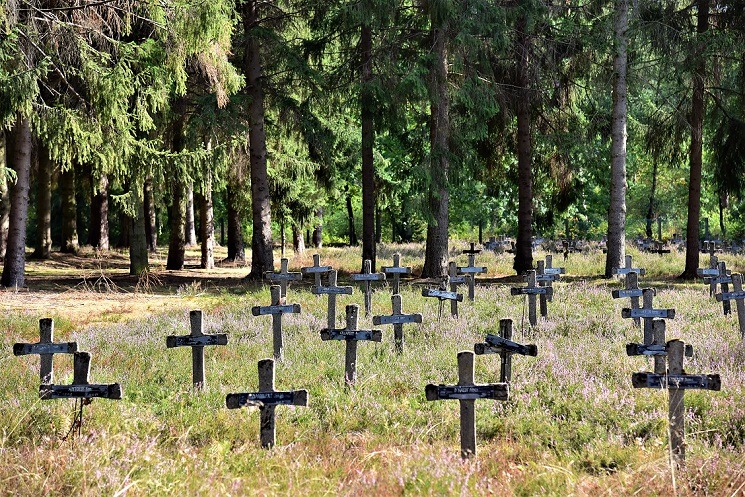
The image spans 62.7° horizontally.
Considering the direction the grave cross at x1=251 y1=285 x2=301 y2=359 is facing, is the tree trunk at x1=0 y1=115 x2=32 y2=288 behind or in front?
behind

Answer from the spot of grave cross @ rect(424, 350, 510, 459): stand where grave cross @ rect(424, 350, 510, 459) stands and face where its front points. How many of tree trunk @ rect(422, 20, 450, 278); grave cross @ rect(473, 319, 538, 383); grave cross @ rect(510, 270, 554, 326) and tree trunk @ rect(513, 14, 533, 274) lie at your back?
4

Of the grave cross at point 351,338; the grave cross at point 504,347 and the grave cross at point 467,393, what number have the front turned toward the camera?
3

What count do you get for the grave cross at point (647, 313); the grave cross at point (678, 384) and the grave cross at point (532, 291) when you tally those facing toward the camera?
3

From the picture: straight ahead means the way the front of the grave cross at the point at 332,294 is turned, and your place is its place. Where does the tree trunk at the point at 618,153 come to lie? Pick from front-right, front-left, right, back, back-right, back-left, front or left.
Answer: back-left

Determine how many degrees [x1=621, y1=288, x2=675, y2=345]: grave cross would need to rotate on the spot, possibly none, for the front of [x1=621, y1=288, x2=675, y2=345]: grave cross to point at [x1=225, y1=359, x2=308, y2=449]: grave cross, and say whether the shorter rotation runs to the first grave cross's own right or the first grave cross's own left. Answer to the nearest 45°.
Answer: approximately 45° to the first grave cross's own right

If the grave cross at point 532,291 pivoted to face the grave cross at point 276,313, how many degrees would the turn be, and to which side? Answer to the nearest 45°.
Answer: approximately 45° to its right

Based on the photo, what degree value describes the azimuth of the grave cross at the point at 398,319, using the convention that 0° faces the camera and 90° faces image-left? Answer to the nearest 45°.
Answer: approximately 0°

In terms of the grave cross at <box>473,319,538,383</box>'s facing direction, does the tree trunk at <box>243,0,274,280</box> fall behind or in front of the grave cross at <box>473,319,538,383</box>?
behind
